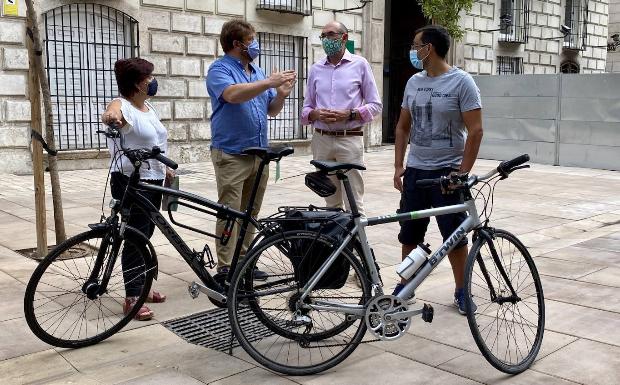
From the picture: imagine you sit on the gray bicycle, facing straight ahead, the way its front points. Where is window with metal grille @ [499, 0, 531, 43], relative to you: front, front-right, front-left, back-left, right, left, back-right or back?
left

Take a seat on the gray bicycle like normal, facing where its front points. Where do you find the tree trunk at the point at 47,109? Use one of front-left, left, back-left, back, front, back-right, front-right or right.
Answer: back-left

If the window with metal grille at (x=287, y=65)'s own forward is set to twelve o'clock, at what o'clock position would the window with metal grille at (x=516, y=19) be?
the window with metal grille at (x=516, y=19) is roughly at 9 o'clock from the window with metal grille at (x=287, y=65).

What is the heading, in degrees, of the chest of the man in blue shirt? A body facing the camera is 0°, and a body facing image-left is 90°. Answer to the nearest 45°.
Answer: approximately 315°

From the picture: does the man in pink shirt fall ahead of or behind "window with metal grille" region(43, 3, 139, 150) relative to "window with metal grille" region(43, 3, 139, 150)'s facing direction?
ahead

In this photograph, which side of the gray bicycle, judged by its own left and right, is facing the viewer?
right

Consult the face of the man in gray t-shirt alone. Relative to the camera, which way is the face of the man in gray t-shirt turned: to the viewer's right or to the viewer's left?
to the viewer's left

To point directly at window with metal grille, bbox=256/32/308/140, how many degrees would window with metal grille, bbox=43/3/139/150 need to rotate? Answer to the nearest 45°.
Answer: approximately 90° to its left

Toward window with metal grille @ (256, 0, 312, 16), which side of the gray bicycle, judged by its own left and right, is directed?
left

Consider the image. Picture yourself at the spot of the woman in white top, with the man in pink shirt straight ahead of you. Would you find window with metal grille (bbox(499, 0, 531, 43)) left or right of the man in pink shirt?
left

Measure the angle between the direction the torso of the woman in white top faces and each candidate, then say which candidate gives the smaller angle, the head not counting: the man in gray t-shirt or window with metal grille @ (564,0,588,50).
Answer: the man in gray t-shirt

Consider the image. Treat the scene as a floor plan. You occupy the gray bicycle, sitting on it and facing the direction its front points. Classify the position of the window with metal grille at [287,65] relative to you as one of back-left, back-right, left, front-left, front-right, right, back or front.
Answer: left

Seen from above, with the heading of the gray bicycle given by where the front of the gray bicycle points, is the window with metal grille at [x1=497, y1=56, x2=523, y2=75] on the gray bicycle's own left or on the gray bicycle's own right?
on the gray bicycle's own left

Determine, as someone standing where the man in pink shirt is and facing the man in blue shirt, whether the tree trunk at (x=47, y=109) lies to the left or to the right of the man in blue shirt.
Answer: right

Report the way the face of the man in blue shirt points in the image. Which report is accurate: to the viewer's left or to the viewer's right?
to the viewer's right

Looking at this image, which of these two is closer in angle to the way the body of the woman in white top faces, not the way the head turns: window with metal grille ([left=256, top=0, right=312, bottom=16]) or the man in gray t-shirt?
the man in gray t-shirt

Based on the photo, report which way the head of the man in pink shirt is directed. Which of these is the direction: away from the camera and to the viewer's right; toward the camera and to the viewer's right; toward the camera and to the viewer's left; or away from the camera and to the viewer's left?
toward the camera and to the viewer's left

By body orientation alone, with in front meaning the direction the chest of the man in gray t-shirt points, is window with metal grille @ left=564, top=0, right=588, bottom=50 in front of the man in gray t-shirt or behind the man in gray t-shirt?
behind

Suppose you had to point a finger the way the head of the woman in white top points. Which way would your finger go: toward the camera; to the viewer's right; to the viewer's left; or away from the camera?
to the viewer's right

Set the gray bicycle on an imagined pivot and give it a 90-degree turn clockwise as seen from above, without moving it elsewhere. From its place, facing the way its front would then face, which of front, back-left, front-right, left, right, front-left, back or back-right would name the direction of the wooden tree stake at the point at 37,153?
back-right
